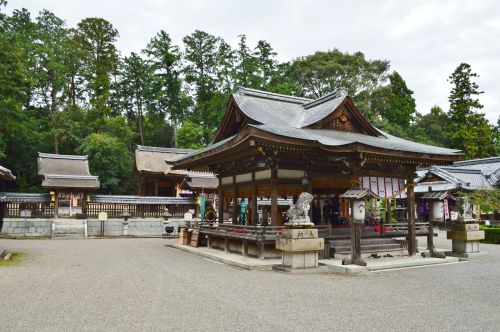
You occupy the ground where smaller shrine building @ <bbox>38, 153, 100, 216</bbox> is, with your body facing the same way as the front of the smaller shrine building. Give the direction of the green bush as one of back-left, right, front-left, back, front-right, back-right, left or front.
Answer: front-left

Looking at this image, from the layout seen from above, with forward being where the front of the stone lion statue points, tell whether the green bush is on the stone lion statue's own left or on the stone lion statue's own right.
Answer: on the stone lion statue's own left

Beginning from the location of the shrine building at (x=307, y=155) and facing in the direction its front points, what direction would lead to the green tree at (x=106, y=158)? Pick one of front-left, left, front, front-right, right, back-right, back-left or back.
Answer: back

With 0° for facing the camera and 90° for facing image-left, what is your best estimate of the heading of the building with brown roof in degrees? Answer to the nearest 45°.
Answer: approximately 0°

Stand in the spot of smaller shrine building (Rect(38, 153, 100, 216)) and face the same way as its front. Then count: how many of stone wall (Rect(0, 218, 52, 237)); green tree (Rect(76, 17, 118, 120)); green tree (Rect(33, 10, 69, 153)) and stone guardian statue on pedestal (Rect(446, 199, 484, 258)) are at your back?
2

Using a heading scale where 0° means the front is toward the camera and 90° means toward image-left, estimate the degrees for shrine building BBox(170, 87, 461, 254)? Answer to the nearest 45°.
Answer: approximately 315°
